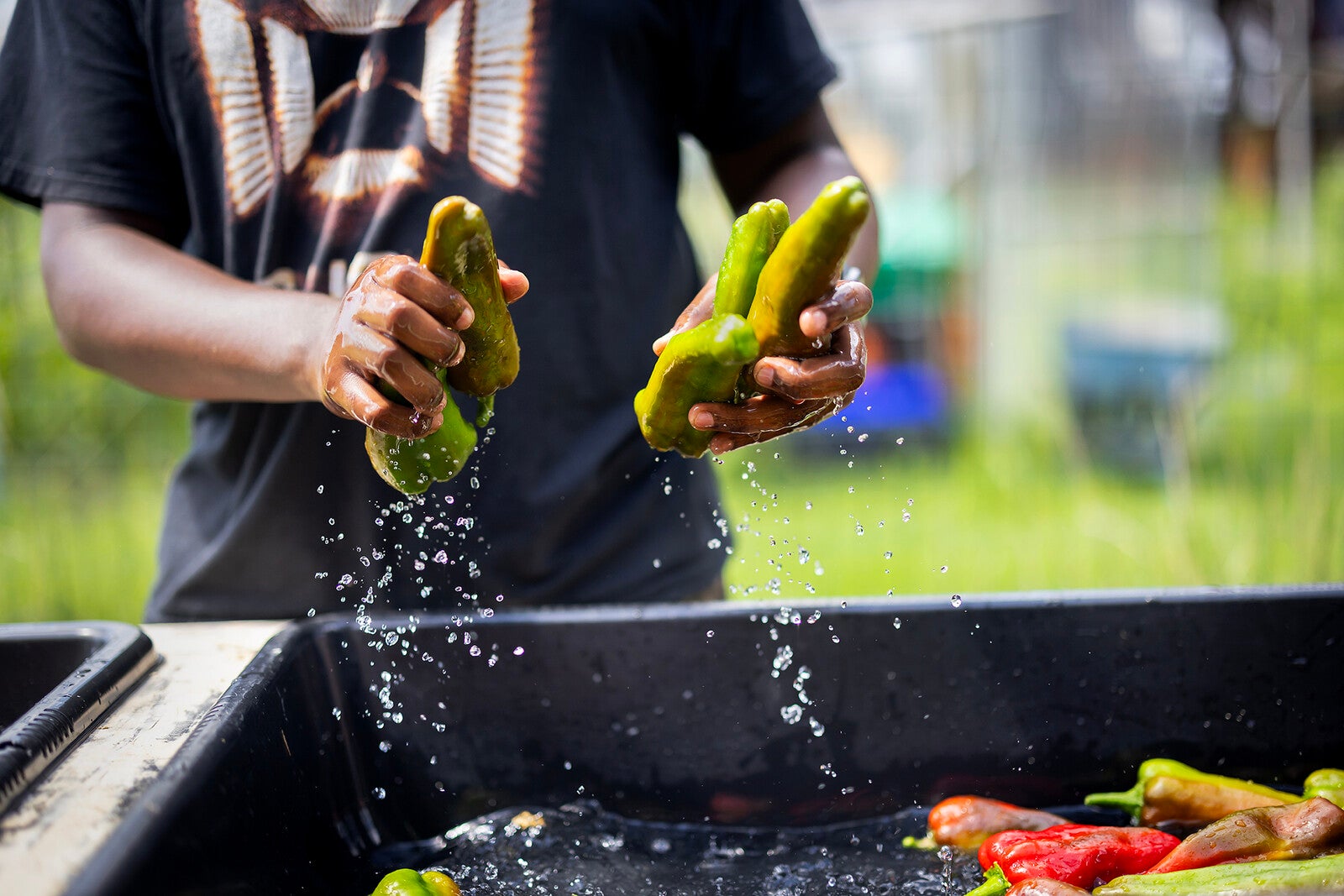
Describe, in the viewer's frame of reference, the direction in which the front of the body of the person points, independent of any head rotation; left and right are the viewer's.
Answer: facing the viewer

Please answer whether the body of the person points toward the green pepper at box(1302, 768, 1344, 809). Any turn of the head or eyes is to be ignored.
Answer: no

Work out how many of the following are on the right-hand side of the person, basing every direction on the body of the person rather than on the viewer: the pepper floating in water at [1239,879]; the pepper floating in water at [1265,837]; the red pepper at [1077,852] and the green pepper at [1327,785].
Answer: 0
